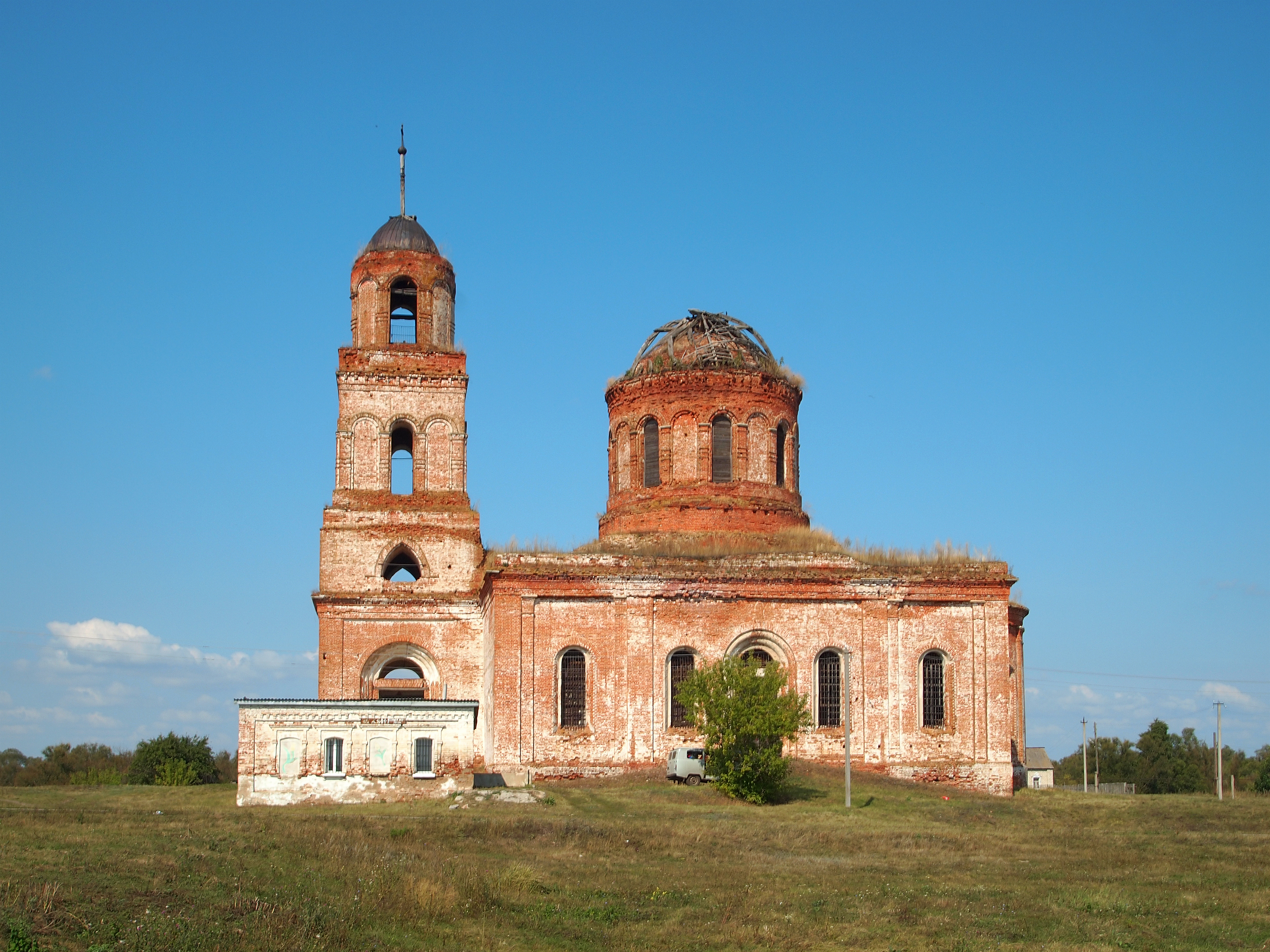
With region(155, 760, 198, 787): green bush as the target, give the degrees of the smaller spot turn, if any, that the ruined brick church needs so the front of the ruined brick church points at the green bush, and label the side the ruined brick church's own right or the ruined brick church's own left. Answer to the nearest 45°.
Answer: approximately 45° to the ruined brick church's own right

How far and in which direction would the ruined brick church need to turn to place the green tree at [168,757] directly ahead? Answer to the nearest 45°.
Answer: approximately 45° to its right

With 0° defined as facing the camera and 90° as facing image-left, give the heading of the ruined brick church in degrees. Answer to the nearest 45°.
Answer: approximately 90°
